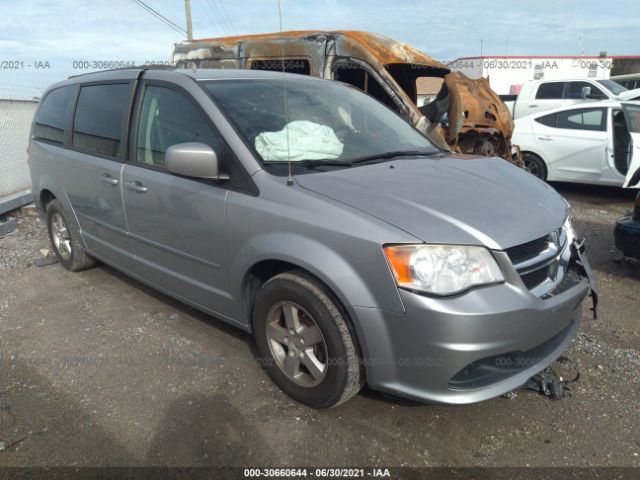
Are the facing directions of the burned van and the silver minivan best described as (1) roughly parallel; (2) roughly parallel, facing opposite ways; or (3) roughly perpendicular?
roughly parallel

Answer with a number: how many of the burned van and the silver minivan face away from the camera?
0

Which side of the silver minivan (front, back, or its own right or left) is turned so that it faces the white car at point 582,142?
left

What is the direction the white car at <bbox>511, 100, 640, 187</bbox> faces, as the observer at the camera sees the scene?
facing to the right of the viewer

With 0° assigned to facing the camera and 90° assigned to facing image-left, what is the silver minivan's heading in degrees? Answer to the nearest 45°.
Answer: approximately 315°

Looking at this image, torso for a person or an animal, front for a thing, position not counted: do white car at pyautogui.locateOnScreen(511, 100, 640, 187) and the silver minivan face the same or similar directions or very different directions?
same or similar directions

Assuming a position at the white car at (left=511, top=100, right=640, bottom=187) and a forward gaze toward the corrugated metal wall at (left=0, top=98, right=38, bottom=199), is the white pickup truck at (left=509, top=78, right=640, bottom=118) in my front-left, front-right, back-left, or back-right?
back-right

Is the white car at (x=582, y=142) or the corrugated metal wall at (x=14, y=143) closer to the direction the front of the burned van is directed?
the white car

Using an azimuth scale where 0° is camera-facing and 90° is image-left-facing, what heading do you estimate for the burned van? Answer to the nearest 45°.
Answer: approximately 315°

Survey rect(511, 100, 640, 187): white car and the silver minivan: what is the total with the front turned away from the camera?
0

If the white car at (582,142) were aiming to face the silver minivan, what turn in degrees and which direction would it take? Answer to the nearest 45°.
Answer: approximately 90° to its right

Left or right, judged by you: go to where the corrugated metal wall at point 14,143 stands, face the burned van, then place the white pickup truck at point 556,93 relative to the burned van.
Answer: left

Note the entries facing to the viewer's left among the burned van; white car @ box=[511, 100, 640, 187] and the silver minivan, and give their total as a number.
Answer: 0

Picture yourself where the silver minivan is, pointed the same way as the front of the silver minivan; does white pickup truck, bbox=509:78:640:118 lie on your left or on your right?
on your left
